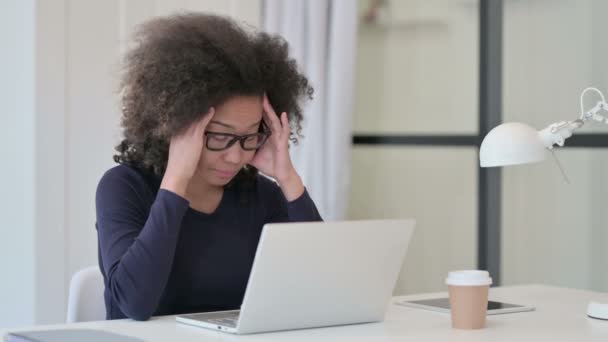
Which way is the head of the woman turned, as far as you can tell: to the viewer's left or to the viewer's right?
to the viewer's right

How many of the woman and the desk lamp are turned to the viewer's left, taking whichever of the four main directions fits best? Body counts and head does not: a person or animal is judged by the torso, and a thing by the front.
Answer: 1

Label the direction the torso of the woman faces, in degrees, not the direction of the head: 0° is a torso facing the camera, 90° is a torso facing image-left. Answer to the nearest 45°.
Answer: approximately 315°

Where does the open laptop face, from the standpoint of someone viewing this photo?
facing away from the viewer and to the left of the viewer

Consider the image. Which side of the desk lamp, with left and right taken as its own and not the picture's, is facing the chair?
front

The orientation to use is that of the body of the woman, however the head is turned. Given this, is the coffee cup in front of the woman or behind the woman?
in front

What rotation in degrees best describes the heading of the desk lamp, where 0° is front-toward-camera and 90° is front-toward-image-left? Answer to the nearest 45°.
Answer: approximately 90°

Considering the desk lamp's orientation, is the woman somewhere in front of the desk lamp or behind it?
in front

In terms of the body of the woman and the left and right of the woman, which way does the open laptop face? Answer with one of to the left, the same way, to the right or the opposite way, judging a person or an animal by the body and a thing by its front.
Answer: the opposite way

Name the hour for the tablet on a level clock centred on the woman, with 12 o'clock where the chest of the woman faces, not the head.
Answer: The tablet is roughly at 11 o'clock from the woman.
